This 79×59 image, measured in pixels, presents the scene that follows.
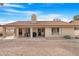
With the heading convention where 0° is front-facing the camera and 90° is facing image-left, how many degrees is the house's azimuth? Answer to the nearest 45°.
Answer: approximately 0°
